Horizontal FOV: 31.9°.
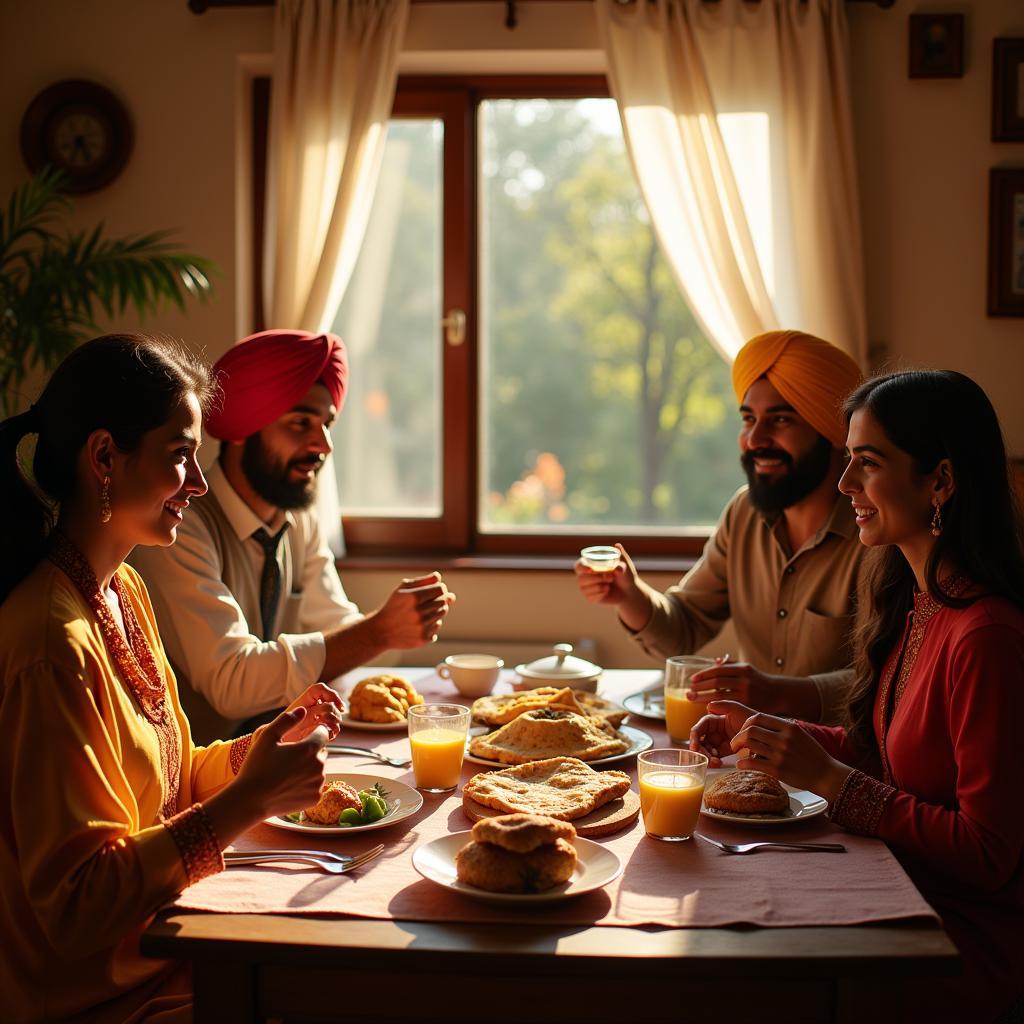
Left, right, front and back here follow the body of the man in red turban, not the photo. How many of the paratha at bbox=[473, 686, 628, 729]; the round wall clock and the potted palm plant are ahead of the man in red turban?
1

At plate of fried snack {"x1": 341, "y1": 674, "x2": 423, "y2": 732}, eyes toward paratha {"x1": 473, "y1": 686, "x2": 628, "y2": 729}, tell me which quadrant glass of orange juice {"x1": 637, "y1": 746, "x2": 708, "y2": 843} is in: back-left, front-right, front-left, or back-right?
front-right

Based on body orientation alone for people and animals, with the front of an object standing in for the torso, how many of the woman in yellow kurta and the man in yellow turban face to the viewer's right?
1

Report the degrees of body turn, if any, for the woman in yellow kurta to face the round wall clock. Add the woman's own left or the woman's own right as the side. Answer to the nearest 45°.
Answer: approximately 90° to the woman's own left

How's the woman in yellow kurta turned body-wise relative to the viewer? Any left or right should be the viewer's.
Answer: facing to the right of the viewer

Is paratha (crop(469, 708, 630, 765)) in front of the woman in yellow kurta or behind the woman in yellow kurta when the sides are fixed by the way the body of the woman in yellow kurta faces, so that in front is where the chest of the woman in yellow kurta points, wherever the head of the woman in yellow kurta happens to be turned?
in front

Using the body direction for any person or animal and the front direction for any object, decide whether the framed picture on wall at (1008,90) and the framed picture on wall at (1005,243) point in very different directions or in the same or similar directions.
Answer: same or similar directions

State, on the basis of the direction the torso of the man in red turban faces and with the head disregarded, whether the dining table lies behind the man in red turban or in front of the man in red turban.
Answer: in front

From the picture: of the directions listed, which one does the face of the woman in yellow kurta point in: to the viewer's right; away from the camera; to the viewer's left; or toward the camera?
to the viewer's right

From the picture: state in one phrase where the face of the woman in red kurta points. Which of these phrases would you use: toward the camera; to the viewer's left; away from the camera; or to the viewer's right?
to the viewer's left

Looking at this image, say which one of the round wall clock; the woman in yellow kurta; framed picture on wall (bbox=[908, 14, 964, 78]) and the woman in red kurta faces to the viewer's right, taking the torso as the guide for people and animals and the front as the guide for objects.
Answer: the woman in yellow kurta

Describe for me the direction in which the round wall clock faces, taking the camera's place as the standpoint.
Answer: facing the viewer

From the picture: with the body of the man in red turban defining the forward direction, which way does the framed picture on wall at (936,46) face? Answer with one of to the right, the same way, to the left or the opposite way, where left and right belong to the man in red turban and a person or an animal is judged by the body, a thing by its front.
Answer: to the right

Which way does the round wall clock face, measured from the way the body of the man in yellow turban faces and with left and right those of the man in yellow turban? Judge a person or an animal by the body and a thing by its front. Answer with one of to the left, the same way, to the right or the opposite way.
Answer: to the left

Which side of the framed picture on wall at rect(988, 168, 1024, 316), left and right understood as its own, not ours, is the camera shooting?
front
